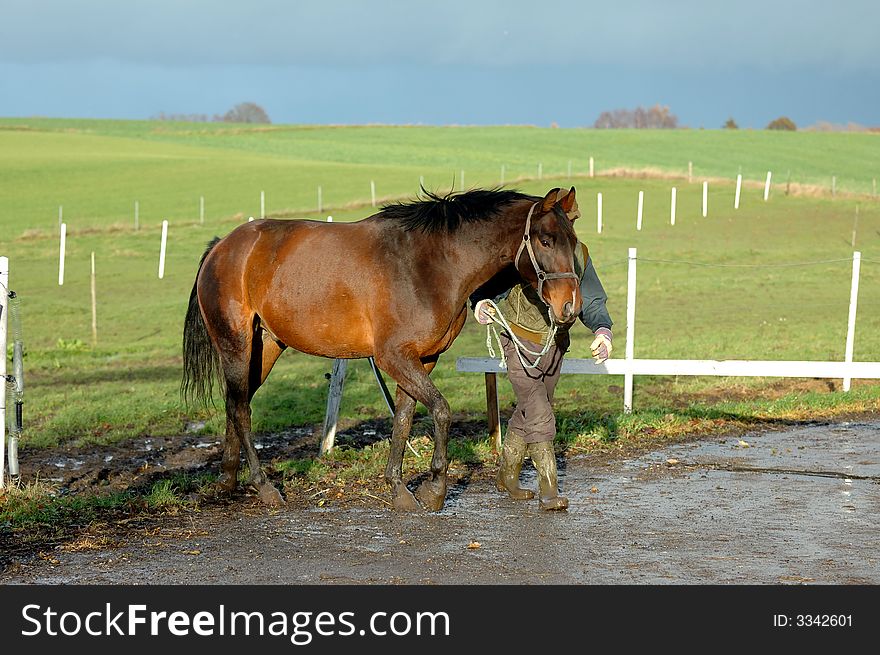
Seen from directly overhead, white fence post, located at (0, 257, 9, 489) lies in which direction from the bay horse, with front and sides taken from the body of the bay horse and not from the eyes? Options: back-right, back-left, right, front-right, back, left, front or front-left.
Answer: back

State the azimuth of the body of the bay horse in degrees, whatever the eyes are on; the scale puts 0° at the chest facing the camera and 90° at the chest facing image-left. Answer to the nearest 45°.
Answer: approximately 270°
